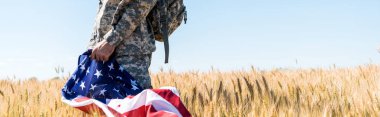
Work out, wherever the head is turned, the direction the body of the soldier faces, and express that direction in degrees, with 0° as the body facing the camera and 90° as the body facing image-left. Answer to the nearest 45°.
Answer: approximately 90°
